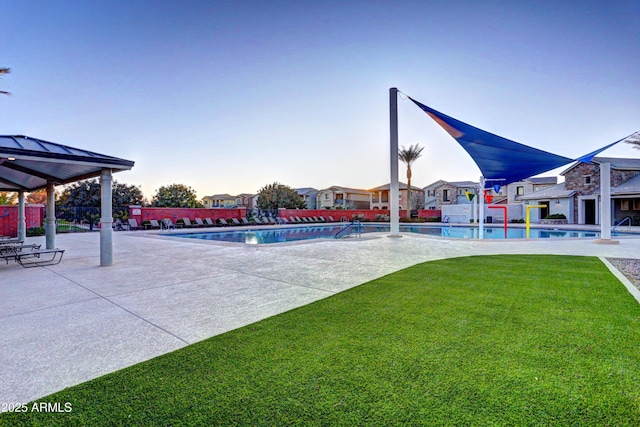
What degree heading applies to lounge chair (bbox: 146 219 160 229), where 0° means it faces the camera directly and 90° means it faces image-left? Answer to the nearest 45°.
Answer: approximately 315°

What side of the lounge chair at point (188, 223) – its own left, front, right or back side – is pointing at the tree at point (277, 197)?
left

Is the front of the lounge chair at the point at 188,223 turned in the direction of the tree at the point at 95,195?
no

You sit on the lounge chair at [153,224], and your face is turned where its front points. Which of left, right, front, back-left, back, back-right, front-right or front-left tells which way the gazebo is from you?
front-right

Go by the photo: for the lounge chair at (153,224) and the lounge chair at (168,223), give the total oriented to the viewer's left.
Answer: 0

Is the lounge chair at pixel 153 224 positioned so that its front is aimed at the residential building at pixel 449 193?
no

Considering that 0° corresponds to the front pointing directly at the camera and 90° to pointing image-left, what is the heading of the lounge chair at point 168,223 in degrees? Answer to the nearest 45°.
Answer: approximately 315°

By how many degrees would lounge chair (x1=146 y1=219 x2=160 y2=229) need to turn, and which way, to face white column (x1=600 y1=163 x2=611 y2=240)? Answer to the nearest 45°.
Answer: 0° — it already faces it

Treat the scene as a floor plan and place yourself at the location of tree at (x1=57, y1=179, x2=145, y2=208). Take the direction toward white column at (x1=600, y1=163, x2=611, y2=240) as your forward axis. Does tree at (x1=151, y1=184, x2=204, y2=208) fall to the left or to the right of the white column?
left

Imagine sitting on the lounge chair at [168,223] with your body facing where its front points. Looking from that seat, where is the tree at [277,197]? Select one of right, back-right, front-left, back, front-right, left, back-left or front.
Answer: left

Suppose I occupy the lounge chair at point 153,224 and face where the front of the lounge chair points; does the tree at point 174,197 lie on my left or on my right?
on my left

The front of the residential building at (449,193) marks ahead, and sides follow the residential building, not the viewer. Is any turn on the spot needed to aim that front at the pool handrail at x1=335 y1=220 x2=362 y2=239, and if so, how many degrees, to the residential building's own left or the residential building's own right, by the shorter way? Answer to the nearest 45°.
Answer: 0° — it already faces it

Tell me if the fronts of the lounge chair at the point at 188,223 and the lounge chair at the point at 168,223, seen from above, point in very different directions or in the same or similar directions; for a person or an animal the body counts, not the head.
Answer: same or similar directions

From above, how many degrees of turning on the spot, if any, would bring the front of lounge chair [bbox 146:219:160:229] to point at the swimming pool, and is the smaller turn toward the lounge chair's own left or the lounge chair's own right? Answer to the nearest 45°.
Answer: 0° — it already faces it

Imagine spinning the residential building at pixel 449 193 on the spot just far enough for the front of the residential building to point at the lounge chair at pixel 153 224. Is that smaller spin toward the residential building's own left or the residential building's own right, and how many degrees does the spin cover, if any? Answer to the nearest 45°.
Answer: approximately 45° to the residential building's own right

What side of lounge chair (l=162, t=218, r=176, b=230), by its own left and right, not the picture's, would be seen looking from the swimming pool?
front

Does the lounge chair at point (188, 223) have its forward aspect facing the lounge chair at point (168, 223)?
no

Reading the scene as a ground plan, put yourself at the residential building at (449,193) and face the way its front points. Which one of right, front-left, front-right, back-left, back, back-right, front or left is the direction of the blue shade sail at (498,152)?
front

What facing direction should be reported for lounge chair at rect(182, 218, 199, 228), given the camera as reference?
facing the viewer and to the right of the viewer

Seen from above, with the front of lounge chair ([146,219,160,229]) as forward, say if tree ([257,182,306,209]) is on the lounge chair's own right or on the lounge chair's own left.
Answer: on the lounge chair's own left

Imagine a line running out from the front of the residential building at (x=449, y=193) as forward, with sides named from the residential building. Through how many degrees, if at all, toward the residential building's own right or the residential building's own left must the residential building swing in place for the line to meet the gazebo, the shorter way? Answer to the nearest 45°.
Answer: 0° — it already faces it

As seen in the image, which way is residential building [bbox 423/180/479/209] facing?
toward the camera
